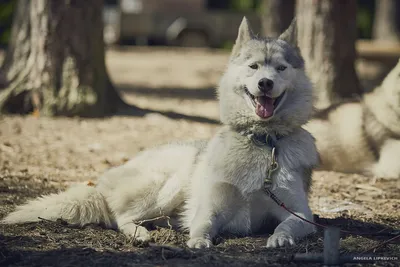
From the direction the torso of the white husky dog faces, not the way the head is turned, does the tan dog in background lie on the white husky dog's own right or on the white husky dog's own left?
on the white husky dog's own left

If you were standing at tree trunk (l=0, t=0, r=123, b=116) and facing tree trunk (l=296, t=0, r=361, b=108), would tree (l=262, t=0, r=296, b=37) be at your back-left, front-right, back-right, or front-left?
front-left

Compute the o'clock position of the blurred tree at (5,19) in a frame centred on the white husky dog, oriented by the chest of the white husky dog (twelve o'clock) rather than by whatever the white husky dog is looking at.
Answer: The blurred tree is roughly at 7 o'clock from the white husky dog.

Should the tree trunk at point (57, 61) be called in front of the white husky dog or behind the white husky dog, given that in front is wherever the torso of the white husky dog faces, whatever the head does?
behind

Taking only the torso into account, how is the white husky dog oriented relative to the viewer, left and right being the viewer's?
facing the viewer and to the right of the viewer

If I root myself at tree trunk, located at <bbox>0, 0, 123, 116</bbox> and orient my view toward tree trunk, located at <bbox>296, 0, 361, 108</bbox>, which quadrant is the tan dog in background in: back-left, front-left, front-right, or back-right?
front-right

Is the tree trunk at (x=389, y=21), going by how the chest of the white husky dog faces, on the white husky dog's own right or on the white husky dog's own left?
on the white husky dog's own left

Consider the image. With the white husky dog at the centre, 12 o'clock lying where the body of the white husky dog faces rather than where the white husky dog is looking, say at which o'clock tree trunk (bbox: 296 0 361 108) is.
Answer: The tree trunk is roughly at 8 o'clock from the white husky dog.

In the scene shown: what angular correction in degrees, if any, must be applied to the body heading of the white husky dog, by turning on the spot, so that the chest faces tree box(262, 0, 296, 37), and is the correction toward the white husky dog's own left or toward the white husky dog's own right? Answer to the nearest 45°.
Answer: approximately 135° to the white husky dog's own left
